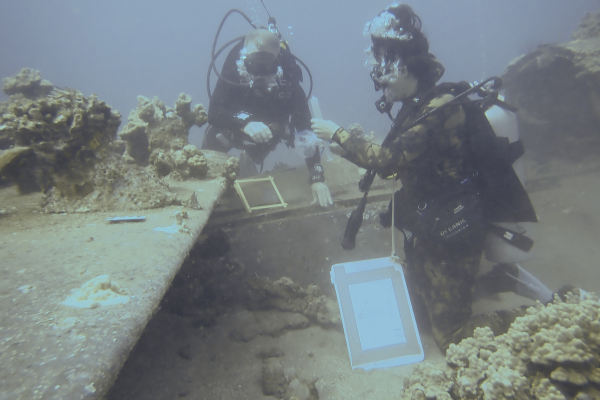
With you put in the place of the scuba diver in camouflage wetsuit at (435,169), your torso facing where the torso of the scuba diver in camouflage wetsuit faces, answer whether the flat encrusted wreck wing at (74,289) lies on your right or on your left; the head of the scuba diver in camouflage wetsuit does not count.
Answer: on your left

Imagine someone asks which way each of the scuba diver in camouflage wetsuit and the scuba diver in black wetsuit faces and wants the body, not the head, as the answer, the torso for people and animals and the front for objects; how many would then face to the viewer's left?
1

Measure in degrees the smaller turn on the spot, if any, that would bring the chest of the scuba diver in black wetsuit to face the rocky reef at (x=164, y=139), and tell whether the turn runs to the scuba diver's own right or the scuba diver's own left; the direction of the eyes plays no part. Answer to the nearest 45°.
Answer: approximately 45° to the scuba diver's own right

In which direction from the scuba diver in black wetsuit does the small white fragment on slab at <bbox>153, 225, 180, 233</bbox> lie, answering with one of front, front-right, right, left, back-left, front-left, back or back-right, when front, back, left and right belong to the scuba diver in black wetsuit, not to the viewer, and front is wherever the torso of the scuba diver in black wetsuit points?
front

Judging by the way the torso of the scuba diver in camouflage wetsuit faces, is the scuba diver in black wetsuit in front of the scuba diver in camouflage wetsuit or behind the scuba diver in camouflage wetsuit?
in front

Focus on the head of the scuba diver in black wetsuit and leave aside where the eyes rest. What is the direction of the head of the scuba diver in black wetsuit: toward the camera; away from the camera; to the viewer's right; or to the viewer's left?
toward the camera

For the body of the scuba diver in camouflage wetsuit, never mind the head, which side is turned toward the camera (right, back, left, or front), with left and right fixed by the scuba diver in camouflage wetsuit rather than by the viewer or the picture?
left

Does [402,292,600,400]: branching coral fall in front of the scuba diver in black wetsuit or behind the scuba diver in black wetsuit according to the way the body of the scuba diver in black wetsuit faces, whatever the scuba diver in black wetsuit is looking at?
in front

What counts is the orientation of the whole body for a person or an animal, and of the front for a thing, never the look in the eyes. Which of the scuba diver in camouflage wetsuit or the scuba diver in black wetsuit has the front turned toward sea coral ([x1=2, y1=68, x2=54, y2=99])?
the scuba diver in camouflage wetsuit

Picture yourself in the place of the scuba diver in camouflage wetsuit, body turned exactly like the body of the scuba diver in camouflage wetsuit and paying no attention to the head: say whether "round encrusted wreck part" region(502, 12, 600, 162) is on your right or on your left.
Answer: on your right

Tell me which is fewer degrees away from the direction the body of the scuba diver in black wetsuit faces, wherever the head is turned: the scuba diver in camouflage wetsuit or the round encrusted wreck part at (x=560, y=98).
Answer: the scuba diver in camouflage wetsuit

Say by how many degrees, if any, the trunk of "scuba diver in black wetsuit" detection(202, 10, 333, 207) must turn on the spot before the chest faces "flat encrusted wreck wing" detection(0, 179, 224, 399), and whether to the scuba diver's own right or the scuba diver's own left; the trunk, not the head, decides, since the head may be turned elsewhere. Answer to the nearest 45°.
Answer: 0° — they already face it

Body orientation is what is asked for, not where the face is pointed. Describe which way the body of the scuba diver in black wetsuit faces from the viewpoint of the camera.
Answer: toward the camera

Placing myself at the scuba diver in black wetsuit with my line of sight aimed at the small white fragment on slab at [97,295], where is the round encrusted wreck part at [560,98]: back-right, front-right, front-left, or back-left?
back-left
